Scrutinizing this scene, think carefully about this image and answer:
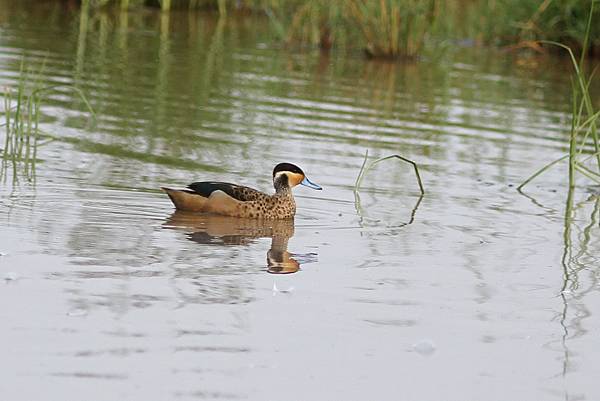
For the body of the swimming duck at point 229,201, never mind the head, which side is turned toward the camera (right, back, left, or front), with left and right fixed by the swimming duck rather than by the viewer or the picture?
right
